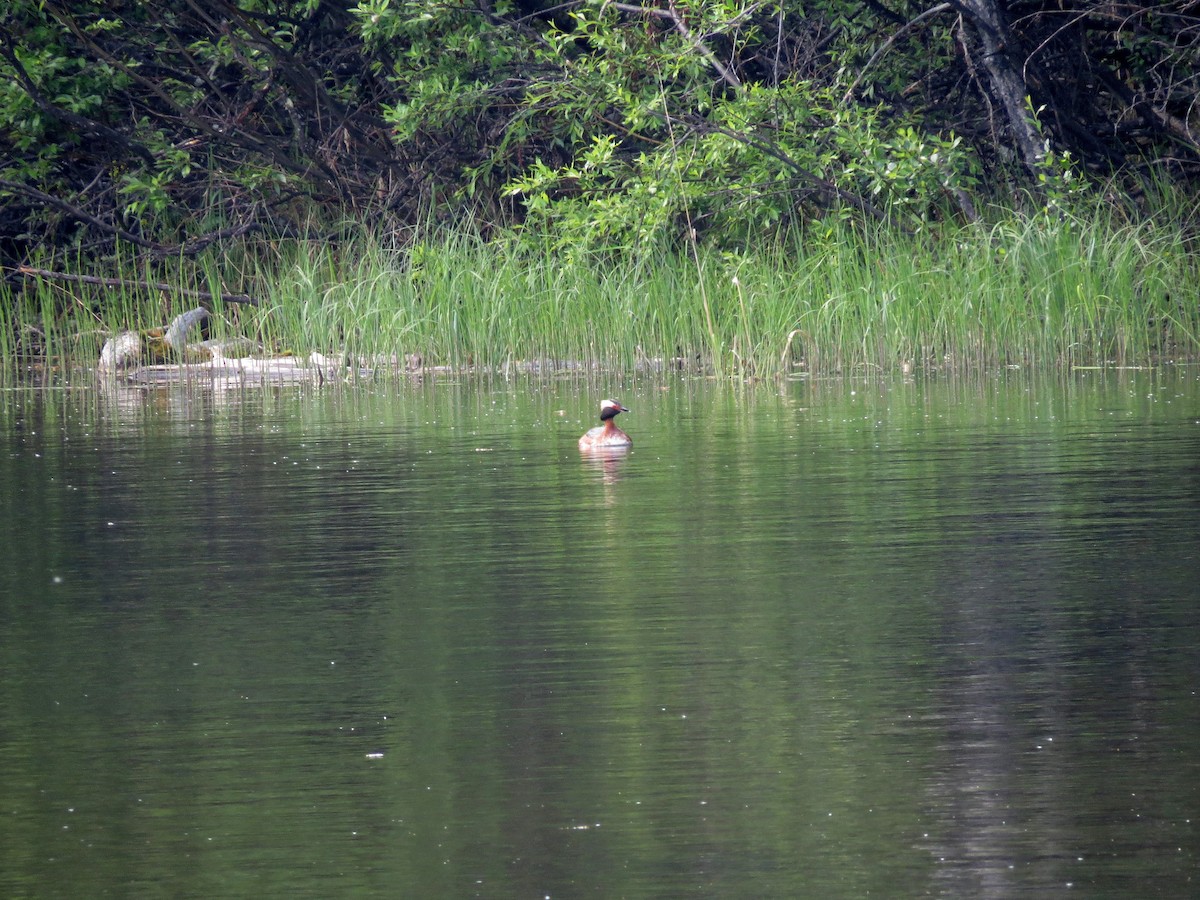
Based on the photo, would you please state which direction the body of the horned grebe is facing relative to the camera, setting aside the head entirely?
to the viewer's right

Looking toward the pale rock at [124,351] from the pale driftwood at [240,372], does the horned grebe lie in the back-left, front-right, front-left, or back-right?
back-left
